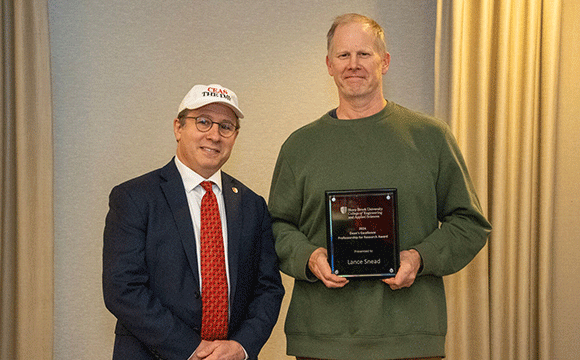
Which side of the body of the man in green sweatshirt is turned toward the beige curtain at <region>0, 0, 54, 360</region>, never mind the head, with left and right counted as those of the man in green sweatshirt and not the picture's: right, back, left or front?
right

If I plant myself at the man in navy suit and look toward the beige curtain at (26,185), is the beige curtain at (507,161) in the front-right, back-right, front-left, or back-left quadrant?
back-right

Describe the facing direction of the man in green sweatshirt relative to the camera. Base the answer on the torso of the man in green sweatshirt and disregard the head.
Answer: toward the camera

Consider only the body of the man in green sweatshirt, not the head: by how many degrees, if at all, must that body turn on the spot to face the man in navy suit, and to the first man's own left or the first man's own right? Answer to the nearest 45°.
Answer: approximately 90° to the first man's own right

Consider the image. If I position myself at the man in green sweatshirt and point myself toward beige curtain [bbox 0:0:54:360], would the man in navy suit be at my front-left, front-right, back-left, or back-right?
front-left

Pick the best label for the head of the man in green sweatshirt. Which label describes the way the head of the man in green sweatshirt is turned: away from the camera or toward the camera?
toward the camera

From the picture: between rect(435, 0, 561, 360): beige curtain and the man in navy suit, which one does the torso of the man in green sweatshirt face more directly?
the man in navy suit

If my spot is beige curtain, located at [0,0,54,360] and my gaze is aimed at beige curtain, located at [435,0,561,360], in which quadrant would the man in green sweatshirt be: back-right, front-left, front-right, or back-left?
front-right

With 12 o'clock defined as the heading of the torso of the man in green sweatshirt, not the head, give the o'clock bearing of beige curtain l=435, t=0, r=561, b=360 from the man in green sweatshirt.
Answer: The beige curtain is roughly at 7 o'clock from the man in green sweatshirt.

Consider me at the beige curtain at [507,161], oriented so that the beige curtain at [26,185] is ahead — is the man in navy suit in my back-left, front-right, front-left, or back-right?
front-left

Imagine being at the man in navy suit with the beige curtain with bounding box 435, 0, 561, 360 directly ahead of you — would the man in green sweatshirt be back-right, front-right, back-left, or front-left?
front-right
